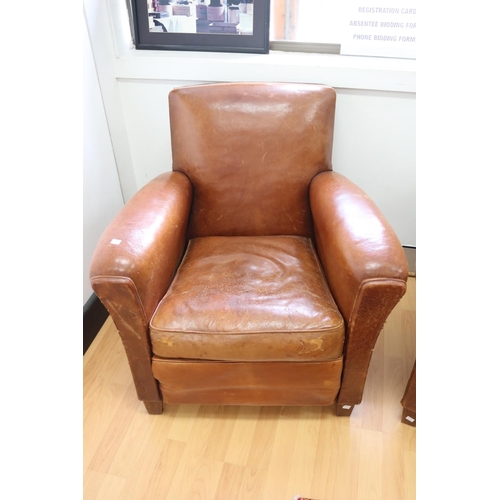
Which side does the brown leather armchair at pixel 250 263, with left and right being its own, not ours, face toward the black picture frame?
back

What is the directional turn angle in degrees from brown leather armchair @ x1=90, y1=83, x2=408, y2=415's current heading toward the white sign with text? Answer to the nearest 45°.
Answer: approximately 135° to its left

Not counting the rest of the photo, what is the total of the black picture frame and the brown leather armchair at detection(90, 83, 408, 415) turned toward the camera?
2

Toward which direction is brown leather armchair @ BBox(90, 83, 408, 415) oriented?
toward the camera

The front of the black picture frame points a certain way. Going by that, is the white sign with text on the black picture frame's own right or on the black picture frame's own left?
on the black picture frame's own left

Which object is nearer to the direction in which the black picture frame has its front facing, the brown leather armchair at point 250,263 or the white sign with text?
the brown leather armchair

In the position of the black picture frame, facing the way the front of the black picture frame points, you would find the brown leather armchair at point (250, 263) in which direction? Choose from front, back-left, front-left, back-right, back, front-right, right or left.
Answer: front

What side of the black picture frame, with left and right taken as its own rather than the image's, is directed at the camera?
front
